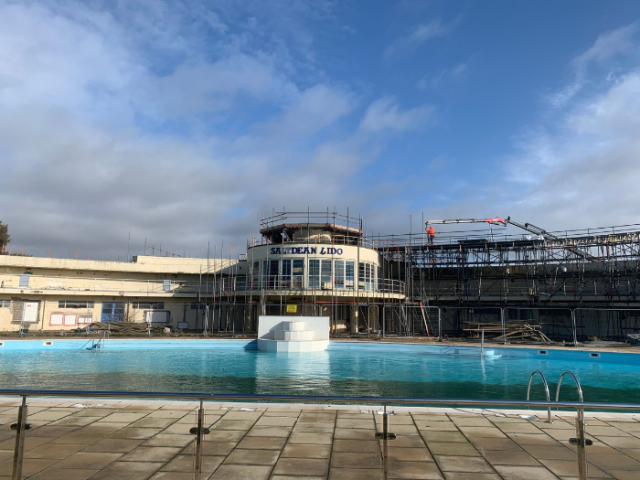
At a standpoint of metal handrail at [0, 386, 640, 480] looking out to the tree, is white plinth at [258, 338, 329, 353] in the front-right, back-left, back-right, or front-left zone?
front-right

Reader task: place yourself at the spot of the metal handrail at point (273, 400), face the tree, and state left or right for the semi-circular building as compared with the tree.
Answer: right

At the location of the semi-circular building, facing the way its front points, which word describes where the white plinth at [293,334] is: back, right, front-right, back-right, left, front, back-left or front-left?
front

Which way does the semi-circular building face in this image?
toward the camera

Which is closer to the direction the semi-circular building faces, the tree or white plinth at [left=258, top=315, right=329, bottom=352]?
the white plinth

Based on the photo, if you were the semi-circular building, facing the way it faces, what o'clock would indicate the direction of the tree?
The tree is roughly at 4 o'clock from the semi-circular building.

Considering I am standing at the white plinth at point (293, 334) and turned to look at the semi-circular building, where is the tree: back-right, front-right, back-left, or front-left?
front-left

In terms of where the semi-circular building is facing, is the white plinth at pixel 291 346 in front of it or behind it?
in front

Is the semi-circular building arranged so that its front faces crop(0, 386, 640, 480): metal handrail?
yes
